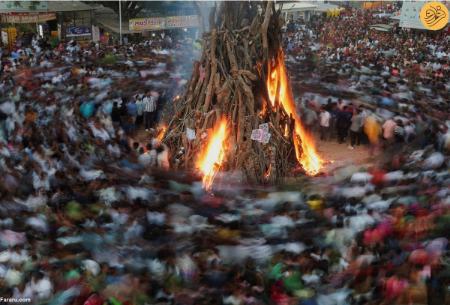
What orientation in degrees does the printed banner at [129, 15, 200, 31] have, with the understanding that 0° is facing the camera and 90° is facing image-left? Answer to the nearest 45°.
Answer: approximately 0°

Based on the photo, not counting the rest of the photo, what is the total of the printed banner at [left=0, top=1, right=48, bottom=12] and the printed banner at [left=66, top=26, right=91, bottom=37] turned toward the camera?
2

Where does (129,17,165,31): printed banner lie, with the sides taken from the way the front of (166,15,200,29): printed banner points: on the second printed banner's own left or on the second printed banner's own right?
on the second printed banner's own right

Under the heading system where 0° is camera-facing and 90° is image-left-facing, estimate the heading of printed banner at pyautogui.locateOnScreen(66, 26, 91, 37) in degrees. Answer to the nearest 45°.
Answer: approximately 0°

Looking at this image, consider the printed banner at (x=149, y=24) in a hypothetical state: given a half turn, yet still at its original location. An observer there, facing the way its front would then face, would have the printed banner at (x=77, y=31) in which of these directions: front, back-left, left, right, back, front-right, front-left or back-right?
front-left

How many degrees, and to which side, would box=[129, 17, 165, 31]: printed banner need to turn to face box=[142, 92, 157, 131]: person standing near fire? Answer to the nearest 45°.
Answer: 0° — it already faces them

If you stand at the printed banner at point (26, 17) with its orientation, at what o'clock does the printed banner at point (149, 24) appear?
the printed banner at point (149, 24) is roughly at 10 o'clock from the printed banner at point (26, 17).
